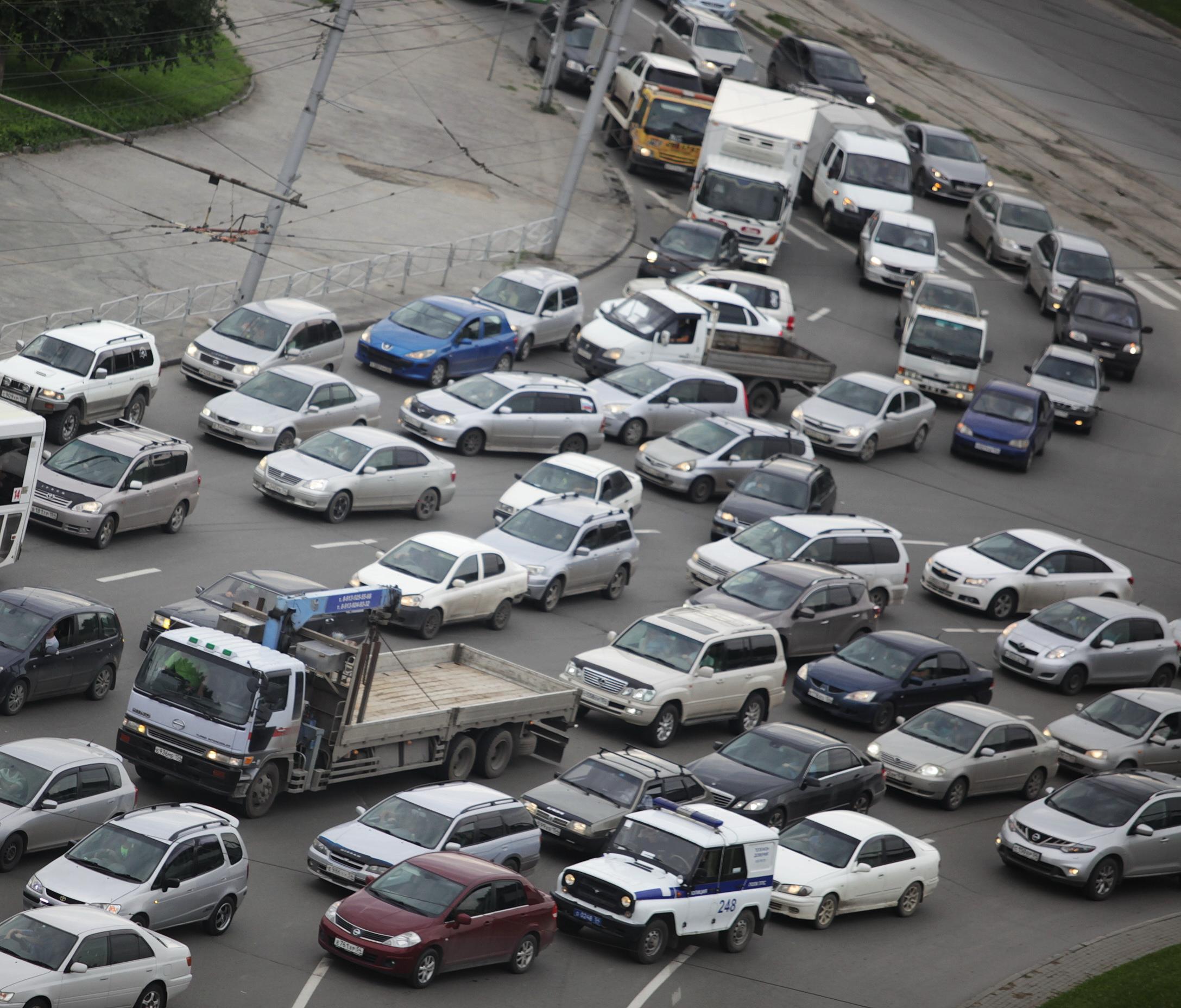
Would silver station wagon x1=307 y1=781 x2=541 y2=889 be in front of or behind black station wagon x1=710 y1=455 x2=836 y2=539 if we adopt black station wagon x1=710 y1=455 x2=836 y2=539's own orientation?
in front

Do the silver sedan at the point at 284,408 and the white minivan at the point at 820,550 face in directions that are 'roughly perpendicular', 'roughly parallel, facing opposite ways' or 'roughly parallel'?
roughly parallel

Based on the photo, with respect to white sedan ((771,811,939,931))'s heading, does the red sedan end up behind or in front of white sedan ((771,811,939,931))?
in front

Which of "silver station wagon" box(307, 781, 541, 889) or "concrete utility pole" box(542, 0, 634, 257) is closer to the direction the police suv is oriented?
the silver station wagon

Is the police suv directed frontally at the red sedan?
yes

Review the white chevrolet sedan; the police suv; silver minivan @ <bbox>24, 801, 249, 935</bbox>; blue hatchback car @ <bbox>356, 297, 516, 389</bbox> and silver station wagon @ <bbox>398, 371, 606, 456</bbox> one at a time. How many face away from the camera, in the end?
0

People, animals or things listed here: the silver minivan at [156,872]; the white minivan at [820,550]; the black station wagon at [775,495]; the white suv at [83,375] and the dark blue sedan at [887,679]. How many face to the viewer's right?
0

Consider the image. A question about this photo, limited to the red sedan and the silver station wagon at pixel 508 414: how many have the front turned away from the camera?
0

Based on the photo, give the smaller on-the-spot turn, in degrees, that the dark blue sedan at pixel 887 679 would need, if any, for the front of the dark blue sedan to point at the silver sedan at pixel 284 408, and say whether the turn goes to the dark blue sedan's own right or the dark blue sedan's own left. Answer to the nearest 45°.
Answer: approximately 45° to the dark blue sedan's own right

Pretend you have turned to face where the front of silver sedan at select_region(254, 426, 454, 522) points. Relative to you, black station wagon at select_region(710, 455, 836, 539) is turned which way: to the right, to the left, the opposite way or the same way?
the same way

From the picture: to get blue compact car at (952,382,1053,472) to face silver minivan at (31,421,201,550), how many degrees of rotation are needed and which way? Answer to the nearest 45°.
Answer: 0° — it already faces it

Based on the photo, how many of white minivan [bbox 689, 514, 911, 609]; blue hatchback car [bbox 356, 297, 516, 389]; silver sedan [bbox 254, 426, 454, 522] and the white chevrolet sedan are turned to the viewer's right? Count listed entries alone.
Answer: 0

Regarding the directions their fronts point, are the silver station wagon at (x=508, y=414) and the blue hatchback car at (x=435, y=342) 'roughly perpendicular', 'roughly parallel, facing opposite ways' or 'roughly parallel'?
roughly parallel

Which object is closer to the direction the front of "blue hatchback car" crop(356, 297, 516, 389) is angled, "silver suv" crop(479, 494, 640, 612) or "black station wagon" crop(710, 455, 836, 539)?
the silver suv

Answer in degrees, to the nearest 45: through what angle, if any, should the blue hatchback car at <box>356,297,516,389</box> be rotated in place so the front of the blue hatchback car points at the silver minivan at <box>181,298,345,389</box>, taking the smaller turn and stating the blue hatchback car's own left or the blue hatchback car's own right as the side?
0° — it already faces it

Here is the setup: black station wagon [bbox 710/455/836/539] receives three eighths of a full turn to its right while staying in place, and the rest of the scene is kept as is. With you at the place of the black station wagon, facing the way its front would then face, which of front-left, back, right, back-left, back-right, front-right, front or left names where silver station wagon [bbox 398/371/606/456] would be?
left

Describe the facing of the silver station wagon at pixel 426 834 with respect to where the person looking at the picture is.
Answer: facing the viewer and to the left of the viewer

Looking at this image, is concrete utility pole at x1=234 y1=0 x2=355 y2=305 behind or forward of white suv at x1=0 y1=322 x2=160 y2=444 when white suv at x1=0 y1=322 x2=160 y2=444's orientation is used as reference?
behind

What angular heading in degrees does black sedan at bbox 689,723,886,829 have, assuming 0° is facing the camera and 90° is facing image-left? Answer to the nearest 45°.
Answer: approximately 45°

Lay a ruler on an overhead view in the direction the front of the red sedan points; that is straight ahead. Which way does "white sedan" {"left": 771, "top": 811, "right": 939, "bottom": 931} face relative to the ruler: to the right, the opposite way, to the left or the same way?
the same way
